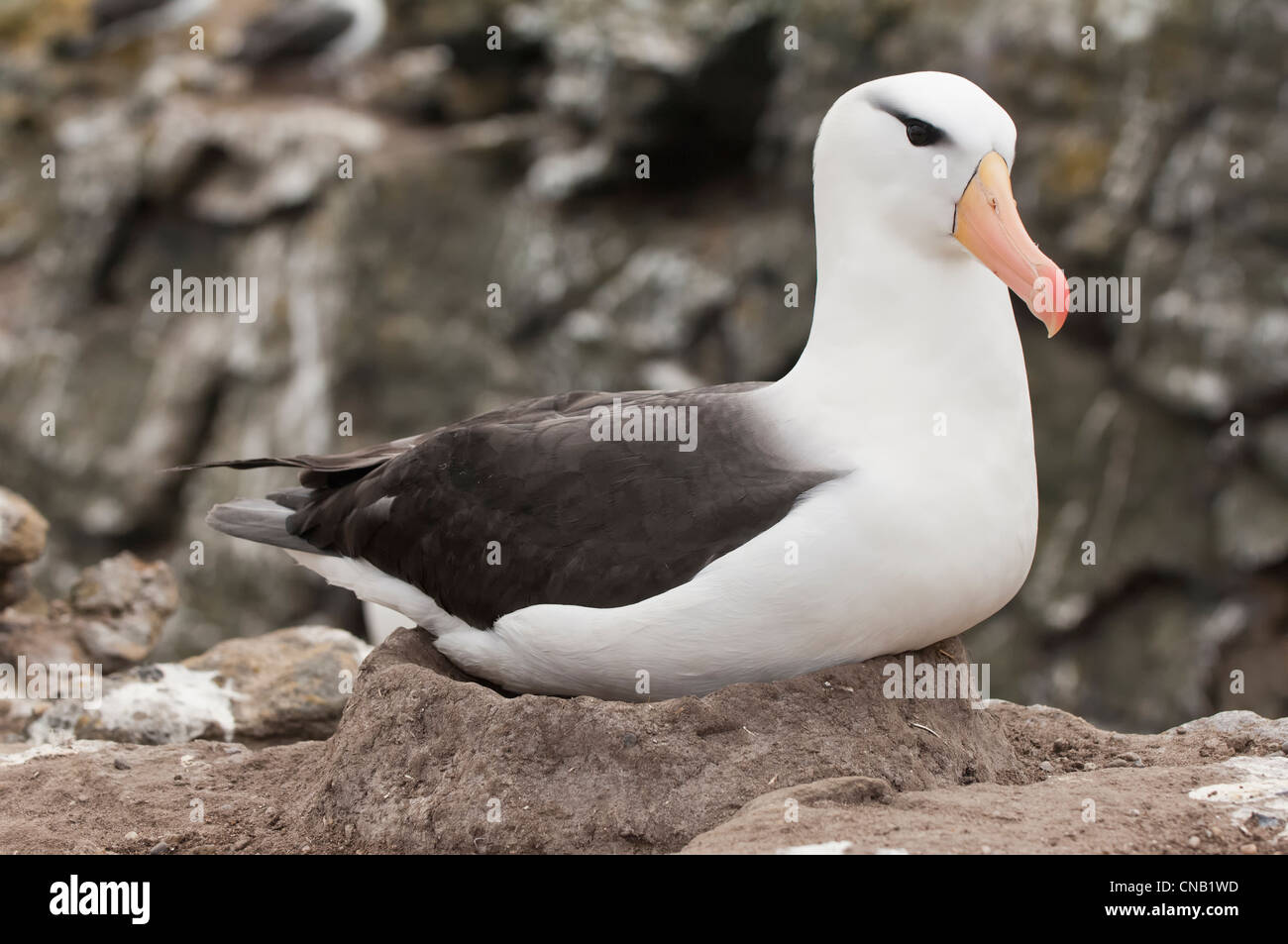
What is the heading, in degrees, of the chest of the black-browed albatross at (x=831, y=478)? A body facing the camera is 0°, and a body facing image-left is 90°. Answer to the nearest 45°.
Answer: approximately 270°

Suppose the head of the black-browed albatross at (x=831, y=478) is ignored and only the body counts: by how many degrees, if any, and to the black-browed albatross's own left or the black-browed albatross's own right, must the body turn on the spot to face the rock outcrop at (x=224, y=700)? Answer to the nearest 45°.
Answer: approximately 135° to the black-browed albatross's own left
